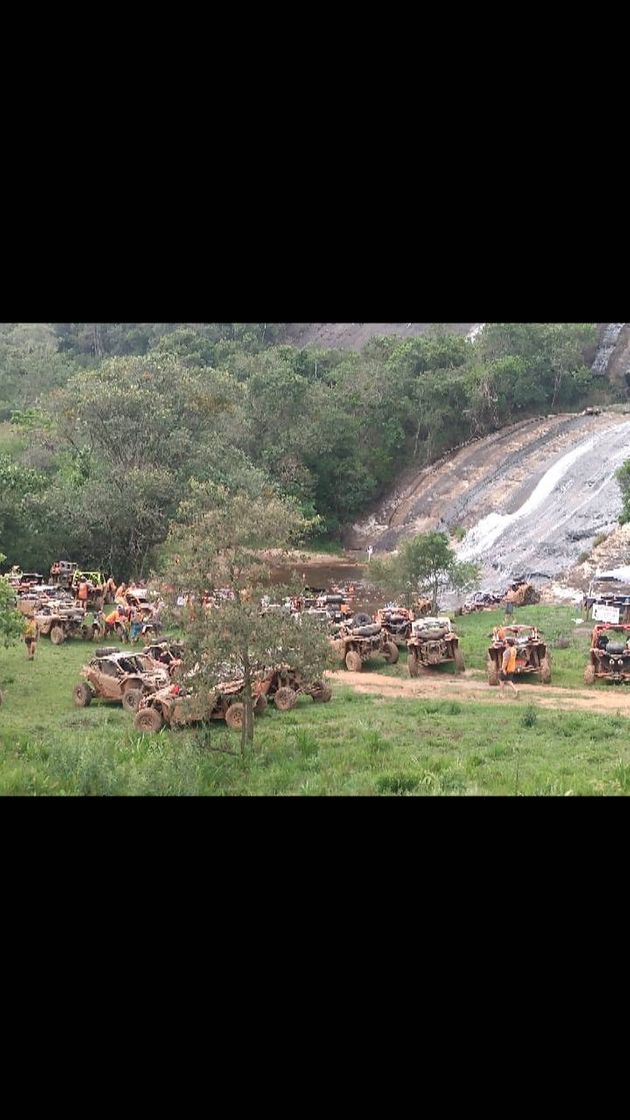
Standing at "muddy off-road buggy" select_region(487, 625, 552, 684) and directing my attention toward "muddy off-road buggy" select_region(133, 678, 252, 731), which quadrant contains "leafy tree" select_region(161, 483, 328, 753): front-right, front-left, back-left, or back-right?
front-left

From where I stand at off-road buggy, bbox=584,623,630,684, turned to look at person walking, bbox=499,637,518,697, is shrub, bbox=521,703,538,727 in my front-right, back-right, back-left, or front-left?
front-left

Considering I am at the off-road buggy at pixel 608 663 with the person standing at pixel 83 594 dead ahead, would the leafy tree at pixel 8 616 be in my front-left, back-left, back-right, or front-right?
front-left

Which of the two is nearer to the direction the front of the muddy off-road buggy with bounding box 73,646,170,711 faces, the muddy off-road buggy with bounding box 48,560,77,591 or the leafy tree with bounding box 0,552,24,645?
the leafy tree

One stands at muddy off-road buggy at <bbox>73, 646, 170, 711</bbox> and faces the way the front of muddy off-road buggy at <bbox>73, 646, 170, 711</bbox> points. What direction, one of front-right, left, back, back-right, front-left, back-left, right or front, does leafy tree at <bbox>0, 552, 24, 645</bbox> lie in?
right
